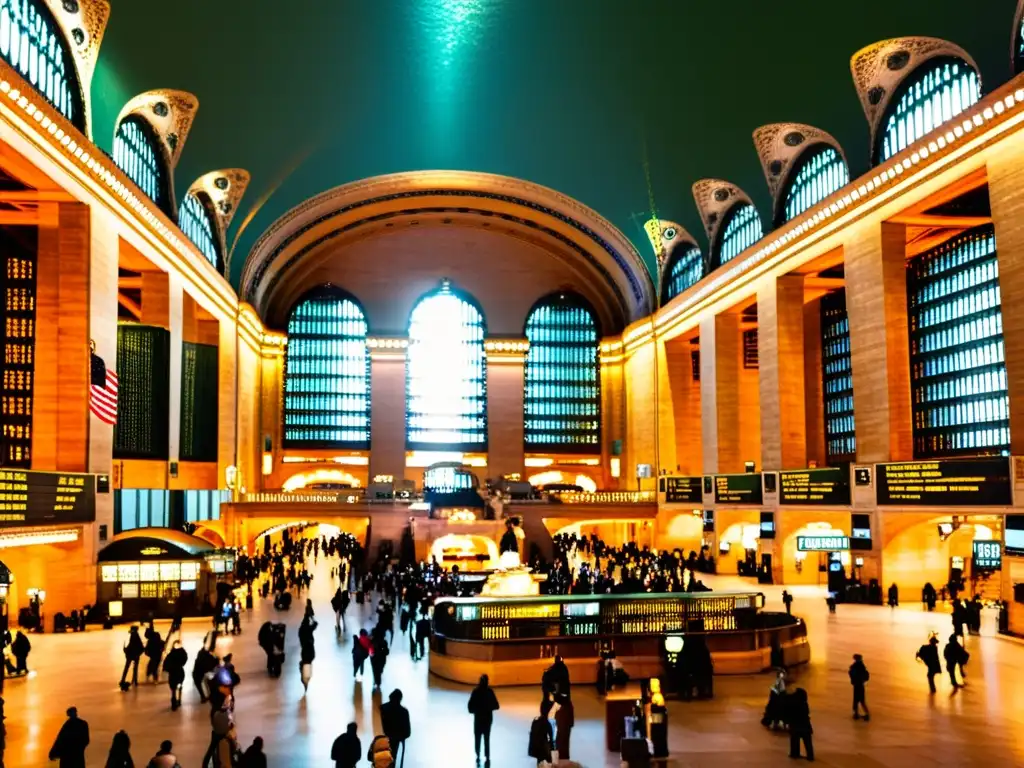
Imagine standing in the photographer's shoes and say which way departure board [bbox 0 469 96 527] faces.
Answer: facing the viewer and to the right of the viewer

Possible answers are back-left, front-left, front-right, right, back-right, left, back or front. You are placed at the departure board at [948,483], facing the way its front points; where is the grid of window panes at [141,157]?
front-right

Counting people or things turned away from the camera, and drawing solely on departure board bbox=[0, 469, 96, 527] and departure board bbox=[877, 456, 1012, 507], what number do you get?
0

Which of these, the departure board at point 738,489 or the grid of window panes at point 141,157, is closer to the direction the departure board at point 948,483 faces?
the grid of window panes

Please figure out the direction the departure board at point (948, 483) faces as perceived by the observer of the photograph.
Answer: facing the viewer and to the left of the viewer

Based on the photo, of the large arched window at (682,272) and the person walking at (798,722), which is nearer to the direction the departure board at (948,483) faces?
the person walking

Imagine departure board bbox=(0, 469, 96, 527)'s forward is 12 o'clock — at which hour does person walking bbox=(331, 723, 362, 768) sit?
The person walking is roughly at 1 o'clock from the departure board.

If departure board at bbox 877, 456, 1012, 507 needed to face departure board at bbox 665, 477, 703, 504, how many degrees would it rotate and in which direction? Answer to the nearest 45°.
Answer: approximately 90° to its right

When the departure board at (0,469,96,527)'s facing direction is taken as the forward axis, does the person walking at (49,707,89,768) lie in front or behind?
in front

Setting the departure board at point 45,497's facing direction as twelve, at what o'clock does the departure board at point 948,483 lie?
the departure board at point 948,483 is roughly at 11 o'clock from the departure board at point 45,497.

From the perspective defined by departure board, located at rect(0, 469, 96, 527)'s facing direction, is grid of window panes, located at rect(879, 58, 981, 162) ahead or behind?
ahead

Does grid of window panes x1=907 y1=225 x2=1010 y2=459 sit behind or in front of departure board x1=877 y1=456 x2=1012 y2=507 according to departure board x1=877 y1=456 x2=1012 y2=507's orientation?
behind

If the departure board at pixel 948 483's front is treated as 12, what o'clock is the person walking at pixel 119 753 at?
The person walking is roughly at 11 o'clock from the departure board.
